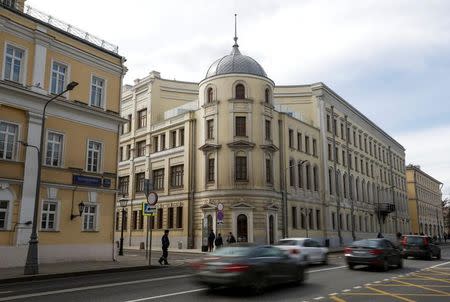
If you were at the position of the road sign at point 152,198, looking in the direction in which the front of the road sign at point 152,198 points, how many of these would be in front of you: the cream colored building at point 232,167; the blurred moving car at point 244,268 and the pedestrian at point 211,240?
1

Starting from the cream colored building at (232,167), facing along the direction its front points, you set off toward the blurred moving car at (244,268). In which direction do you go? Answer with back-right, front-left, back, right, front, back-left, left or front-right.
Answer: front

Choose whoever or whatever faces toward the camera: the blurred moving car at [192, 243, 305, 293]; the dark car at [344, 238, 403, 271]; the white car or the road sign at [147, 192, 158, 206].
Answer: the road sign

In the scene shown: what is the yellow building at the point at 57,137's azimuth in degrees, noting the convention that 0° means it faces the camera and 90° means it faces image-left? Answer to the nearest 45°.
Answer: approximately 315°

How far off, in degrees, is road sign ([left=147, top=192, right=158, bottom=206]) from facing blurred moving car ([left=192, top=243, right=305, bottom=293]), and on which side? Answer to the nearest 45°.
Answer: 0° — it already faces it

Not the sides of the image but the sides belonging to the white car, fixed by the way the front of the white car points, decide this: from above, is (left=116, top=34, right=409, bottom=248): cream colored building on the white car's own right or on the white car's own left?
on the white car's own left

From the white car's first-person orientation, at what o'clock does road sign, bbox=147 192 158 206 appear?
The road sign is roughly at 7 o'clock from the white car.

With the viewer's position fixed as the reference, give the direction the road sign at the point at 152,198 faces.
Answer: facing the viewer

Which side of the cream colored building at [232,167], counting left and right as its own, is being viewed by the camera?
front

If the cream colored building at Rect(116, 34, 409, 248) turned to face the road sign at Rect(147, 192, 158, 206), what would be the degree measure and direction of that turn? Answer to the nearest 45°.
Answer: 0° — it already faces it

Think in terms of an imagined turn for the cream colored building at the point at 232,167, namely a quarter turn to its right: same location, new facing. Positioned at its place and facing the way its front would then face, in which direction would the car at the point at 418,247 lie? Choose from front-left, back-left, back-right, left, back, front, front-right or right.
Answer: back-left

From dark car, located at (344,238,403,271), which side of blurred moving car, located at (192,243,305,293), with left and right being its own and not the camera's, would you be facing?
front

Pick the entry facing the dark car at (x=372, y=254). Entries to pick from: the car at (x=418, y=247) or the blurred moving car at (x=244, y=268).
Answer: the blurred moving car

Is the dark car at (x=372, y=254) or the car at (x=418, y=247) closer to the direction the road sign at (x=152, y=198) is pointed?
the dark car

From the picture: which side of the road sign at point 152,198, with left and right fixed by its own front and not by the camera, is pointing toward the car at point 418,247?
left
